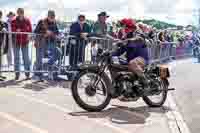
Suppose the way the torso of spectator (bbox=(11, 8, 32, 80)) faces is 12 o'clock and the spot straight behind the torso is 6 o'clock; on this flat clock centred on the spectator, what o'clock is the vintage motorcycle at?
The vintage motorcycle is roughly at 11 o'clock from the spectator.

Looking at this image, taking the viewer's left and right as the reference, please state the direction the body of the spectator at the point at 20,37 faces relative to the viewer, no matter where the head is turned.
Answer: facing the viewer

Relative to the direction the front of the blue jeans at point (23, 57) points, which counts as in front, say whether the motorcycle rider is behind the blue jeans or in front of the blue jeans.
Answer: in front

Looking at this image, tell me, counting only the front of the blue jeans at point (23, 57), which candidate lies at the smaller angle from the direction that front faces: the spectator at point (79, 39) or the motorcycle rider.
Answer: the motorcycle rider

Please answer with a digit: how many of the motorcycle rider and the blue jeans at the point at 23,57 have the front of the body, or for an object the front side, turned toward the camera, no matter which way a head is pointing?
1

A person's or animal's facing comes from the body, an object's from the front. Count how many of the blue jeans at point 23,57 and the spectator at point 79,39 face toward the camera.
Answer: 2

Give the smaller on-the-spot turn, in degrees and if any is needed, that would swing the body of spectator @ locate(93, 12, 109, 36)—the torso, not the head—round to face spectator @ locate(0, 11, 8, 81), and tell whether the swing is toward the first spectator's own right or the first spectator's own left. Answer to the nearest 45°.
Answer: approximately 90° to the first spectator's own right

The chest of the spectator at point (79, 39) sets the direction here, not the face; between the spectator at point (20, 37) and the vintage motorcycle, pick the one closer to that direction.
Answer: the vintage motorcycle

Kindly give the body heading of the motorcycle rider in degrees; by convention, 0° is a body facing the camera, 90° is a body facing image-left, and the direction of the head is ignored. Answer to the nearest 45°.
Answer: approximately 90°
